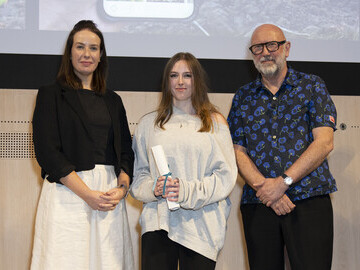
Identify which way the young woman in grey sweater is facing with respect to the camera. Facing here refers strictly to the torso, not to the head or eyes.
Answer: toward the camera

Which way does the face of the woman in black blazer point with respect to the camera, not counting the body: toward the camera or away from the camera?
toward the camera

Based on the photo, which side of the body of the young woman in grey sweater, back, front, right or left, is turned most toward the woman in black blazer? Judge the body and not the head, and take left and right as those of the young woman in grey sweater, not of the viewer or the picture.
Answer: right

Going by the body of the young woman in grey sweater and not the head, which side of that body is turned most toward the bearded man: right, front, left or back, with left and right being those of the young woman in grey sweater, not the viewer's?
left

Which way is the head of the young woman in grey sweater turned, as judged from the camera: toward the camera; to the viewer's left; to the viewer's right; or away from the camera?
toward the camera

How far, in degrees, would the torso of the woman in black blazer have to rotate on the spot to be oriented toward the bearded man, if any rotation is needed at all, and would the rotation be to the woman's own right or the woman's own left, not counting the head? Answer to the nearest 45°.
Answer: approximately 45° to the woman's own left

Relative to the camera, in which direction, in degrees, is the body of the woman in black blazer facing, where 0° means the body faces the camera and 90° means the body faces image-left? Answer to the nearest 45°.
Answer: approximately 315°

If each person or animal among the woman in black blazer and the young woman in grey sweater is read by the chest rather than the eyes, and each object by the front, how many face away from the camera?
0
